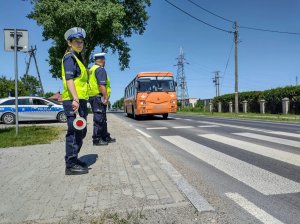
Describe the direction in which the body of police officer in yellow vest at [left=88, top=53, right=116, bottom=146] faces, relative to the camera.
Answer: to the viewer's right

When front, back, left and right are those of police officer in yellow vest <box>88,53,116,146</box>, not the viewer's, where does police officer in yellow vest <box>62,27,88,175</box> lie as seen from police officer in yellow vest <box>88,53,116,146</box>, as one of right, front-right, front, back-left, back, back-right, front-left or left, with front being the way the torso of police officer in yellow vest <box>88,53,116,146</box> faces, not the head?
right

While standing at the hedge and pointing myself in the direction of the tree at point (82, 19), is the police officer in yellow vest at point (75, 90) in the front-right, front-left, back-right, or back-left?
front-left

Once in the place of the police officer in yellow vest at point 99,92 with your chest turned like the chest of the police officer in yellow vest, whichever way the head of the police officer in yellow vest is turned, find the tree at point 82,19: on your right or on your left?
on your left

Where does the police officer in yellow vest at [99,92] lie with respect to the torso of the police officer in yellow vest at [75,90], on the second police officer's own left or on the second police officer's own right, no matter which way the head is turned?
on the second police officer's own left

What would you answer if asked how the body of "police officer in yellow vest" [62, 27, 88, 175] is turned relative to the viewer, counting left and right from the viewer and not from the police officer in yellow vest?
facing to the right of the viewer

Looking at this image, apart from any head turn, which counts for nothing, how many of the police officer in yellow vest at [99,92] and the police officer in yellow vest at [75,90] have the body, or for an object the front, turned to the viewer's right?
2
